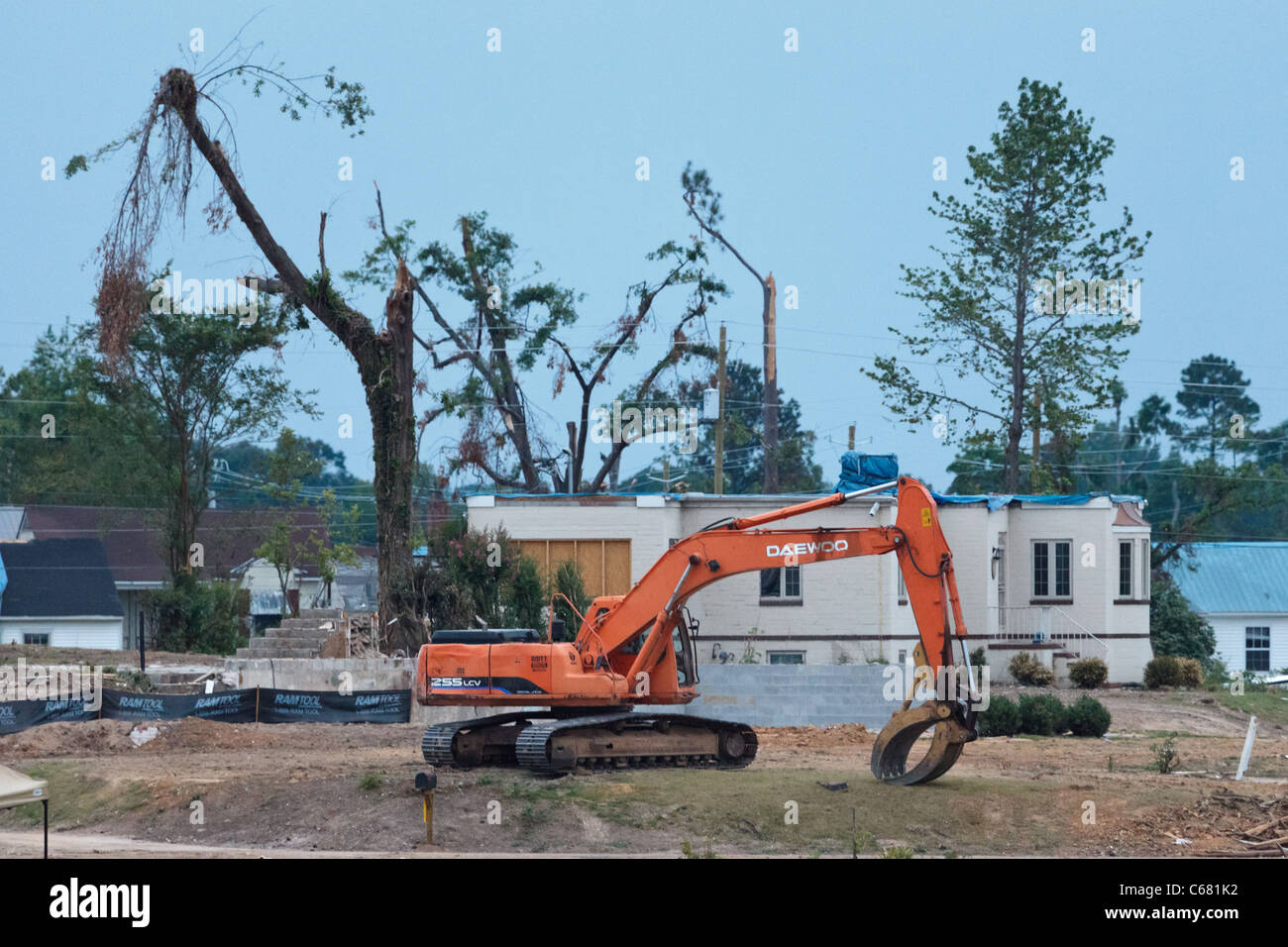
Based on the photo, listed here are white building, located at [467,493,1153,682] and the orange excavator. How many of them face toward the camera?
1

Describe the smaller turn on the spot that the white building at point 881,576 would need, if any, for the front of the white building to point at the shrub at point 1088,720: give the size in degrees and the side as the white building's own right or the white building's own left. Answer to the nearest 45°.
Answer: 0° — it already faces it

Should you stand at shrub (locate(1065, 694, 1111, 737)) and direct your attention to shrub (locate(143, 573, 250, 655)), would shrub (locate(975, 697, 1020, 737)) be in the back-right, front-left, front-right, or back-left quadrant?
front-left

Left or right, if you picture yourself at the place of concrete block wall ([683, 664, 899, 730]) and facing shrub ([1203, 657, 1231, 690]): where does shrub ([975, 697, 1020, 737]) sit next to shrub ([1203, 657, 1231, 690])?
right

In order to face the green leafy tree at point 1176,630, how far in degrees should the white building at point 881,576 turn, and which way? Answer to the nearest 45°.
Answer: approximately 135° to its left

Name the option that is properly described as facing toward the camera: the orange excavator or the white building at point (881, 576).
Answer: the white building

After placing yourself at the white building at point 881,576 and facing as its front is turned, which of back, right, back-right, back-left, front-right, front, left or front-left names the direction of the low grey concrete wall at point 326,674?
front-right

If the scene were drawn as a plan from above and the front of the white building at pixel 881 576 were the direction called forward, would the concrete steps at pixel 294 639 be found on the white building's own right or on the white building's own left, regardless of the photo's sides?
on the white building's own right

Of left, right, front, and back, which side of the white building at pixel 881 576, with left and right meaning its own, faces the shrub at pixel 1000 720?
front

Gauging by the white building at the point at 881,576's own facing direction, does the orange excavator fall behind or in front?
in front

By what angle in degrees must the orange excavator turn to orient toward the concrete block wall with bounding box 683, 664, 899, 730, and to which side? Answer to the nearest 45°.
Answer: approximately 90° to its left

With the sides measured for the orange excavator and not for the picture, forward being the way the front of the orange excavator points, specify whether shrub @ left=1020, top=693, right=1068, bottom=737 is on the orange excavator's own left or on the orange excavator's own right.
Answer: on the orange excavator's own left

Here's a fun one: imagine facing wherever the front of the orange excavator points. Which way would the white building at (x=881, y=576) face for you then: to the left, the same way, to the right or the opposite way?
to the right

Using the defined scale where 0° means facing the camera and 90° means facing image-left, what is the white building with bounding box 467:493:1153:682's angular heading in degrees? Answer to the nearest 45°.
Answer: approximately 0°

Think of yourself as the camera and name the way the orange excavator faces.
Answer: facing to the right of the viewer

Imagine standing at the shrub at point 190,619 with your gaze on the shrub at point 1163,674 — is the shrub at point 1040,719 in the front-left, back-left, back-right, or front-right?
front-right
